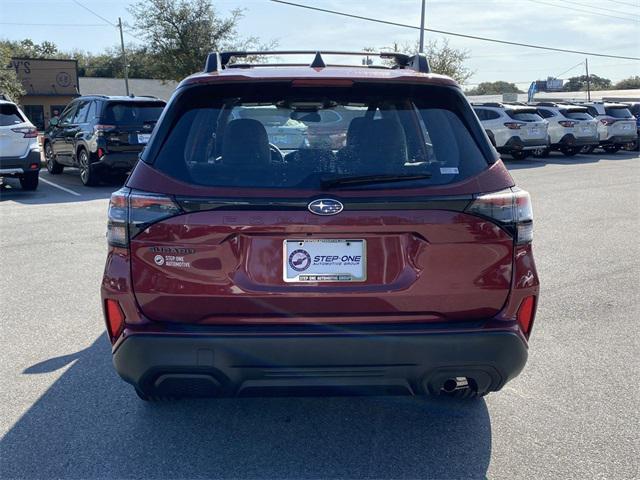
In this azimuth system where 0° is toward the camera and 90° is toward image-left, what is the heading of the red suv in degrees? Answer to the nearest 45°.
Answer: approximately 180°

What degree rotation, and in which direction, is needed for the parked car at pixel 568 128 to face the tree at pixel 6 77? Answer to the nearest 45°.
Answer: approximately 45° to its left

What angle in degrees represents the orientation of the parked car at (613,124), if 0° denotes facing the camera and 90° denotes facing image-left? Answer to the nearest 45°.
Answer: approximately 135°

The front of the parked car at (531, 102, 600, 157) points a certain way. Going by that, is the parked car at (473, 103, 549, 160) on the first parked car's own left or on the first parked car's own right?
on the first parked car's own left

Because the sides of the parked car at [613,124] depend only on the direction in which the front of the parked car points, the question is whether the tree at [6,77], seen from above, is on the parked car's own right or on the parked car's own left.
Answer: on the parked car's own left

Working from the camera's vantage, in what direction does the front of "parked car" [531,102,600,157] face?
facing away from the viewer and to the left of the viewer

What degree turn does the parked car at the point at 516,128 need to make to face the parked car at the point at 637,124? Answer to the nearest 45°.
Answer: approximately 90° to its right

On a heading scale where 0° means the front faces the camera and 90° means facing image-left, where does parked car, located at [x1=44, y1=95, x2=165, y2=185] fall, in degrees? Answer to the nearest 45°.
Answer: approximately 135°

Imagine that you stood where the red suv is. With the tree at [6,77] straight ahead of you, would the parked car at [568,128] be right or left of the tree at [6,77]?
right

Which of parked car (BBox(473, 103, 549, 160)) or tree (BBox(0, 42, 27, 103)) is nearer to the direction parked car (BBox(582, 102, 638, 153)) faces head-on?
the tree
